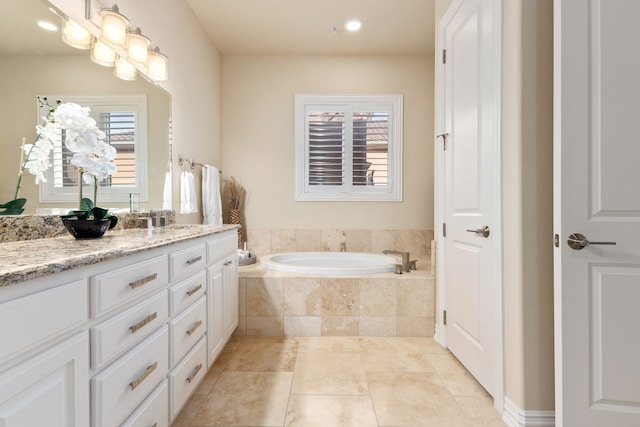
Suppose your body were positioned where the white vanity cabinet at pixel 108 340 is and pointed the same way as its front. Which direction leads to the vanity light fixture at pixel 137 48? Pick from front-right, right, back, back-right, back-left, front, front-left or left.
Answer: back-left

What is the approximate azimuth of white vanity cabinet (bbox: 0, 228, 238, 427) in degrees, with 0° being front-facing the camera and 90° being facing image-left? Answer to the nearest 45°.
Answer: approximately 315°

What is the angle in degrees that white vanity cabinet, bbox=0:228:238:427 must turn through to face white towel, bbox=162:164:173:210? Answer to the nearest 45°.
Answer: approximately 135° to its left

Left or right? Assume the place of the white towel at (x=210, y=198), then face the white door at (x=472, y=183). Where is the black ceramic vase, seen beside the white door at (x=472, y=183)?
right

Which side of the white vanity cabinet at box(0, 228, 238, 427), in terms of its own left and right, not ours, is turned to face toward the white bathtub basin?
left

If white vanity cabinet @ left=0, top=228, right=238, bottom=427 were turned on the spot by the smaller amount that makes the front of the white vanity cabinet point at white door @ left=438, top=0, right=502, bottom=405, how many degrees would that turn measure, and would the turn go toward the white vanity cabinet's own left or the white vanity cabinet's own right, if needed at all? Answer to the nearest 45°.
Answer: approximately 45° to the white vanity cabinet's own left
